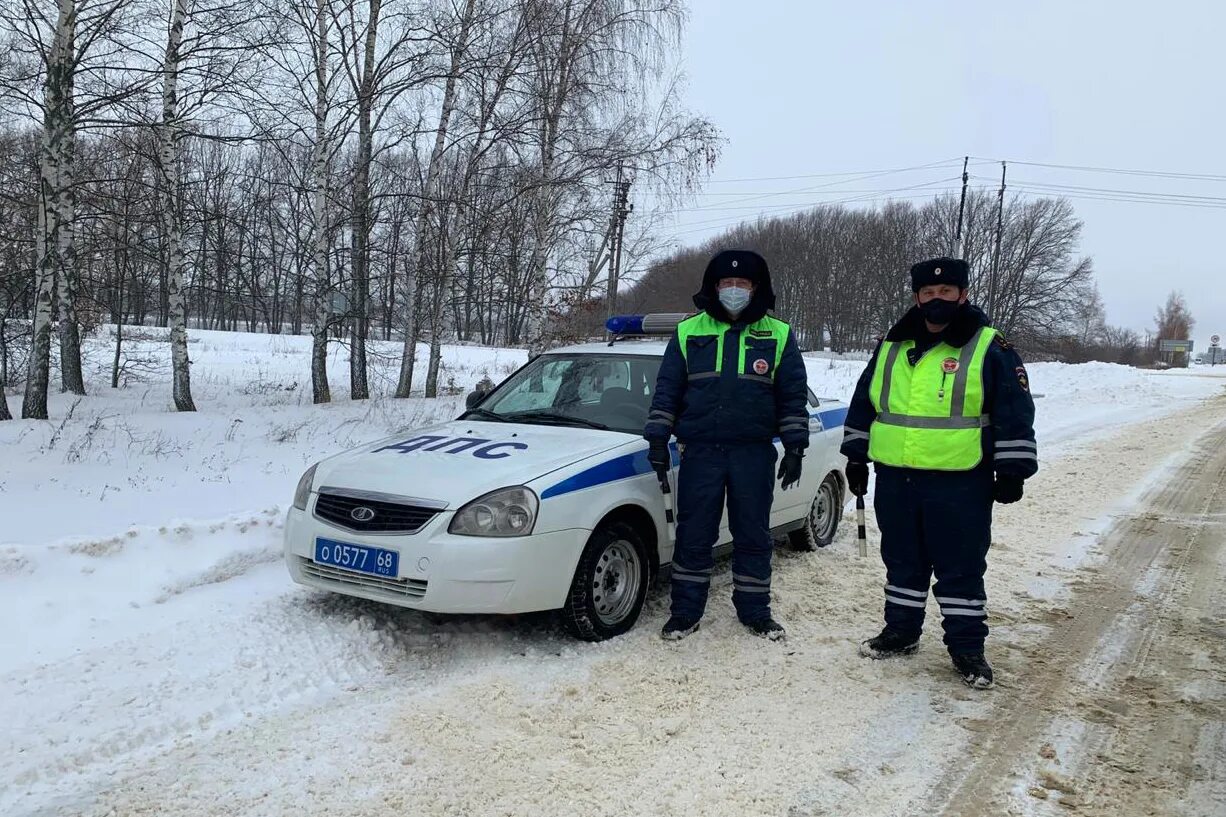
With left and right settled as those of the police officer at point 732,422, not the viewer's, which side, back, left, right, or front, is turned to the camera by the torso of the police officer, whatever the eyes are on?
front

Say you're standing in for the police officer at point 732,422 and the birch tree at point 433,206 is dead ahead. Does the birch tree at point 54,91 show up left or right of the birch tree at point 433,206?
left

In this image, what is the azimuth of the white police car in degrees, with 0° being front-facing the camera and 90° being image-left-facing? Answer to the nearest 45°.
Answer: approximately 45°

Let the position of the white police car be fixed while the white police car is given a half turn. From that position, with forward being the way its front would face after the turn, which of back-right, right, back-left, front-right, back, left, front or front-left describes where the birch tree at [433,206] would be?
front-left

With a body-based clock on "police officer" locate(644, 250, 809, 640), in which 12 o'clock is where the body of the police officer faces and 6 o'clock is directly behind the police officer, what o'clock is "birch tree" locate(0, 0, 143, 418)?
The birch tree is roughly at 4 o'clock from the police officer.

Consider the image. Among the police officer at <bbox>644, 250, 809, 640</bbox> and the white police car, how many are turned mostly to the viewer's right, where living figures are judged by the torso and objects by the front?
0

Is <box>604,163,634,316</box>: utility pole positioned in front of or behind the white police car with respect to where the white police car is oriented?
behind

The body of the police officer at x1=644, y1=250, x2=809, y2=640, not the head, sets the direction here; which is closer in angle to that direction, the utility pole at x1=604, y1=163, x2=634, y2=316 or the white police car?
the white police car

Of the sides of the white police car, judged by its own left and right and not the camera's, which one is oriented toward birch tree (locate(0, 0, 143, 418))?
right
